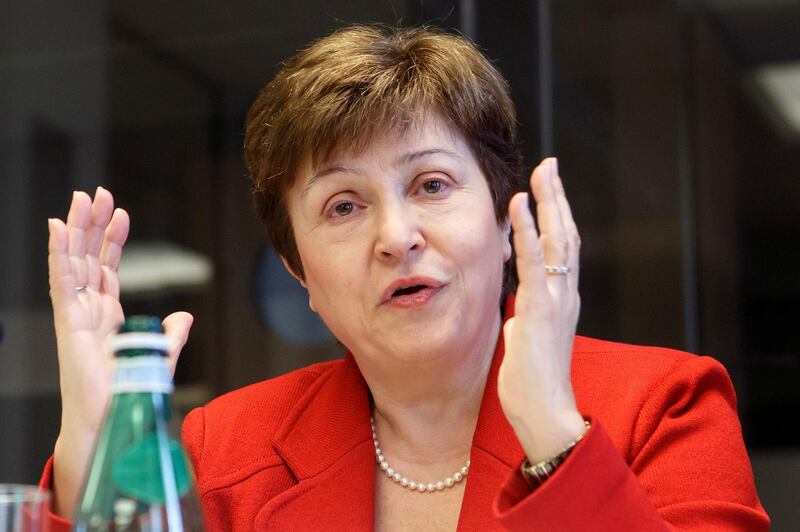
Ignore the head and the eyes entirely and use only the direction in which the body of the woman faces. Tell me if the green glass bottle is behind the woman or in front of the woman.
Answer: in front

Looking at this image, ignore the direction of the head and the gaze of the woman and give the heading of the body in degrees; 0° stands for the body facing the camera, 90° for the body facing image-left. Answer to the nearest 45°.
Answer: approximately 0°
